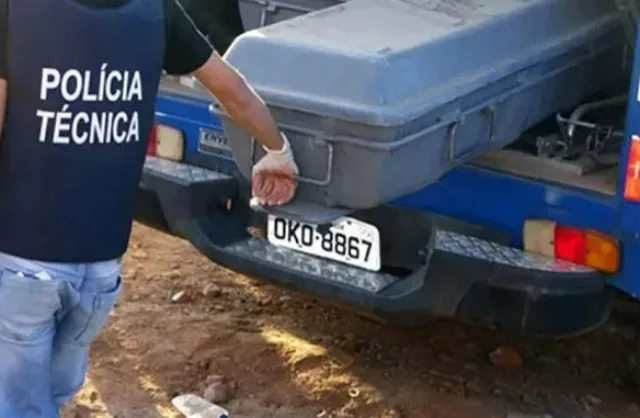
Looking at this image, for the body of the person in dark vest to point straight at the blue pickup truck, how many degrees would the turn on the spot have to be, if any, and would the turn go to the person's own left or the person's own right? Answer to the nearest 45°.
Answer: approximately 45° to the person's own right

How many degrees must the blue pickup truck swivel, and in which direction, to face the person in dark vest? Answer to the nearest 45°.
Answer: approximately 180°

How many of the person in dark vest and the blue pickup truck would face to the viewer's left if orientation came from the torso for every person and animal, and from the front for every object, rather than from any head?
0

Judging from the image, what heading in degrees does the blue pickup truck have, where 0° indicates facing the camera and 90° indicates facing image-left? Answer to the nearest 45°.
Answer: approximately 225°

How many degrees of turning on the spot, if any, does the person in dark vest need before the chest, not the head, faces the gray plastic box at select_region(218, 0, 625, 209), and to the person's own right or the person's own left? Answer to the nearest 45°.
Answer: approximately 45° to the person's own right

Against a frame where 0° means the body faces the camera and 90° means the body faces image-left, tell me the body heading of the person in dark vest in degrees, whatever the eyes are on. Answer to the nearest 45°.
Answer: approximately 180°
